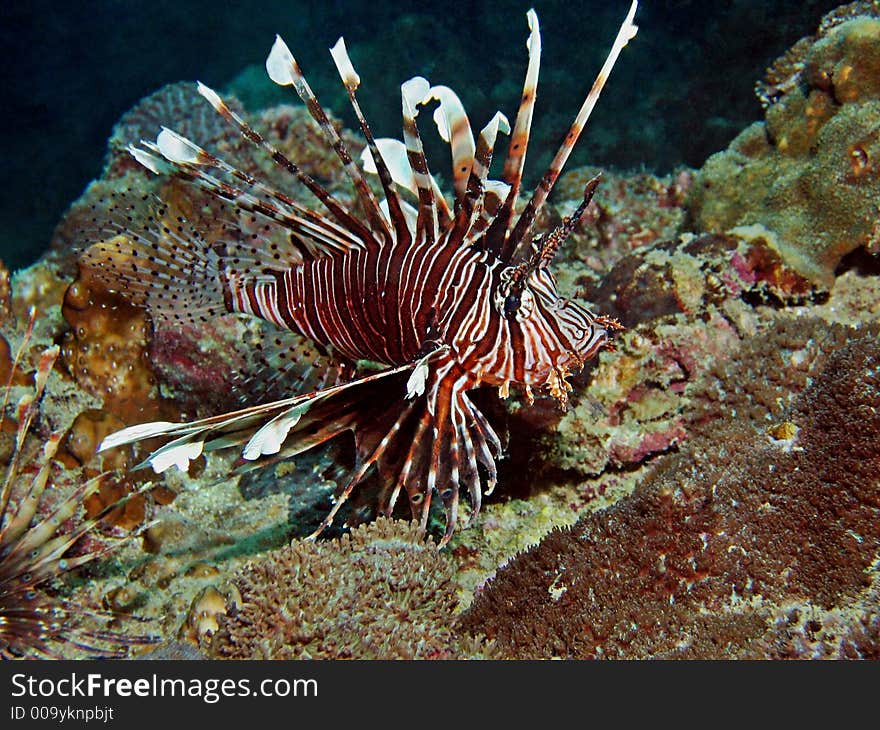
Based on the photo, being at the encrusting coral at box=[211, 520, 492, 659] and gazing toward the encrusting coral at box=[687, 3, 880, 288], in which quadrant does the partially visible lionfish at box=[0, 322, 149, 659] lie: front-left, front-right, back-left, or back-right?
back-left

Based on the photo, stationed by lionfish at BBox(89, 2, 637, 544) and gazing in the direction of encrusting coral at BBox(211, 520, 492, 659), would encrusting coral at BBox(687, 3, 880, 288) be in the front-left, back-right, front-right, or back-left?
back-left

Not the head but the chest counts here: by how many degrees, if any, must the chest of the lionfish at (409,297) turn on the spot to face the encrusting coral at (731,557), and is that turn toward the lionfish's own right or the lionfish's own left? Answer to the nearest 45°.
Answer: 0° — it already faces it

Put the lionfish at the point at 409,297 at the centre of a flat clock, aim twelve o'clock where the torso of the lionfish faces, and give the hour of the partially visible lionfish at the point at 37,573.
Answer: The partially visible lionfish is roughly at 6 o'clock from the lionfish.

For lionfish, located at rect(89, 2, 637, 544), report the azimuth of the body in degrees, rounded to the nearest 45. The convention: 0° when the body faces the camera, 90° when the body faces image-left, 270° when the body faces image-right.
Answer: approximately 270°

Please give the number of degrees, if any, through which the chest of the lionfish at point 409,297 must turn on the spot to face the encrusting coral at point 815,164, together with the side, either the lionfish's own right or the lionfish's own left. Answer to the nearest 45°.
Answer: approximately 45° to the lionfish's own left
